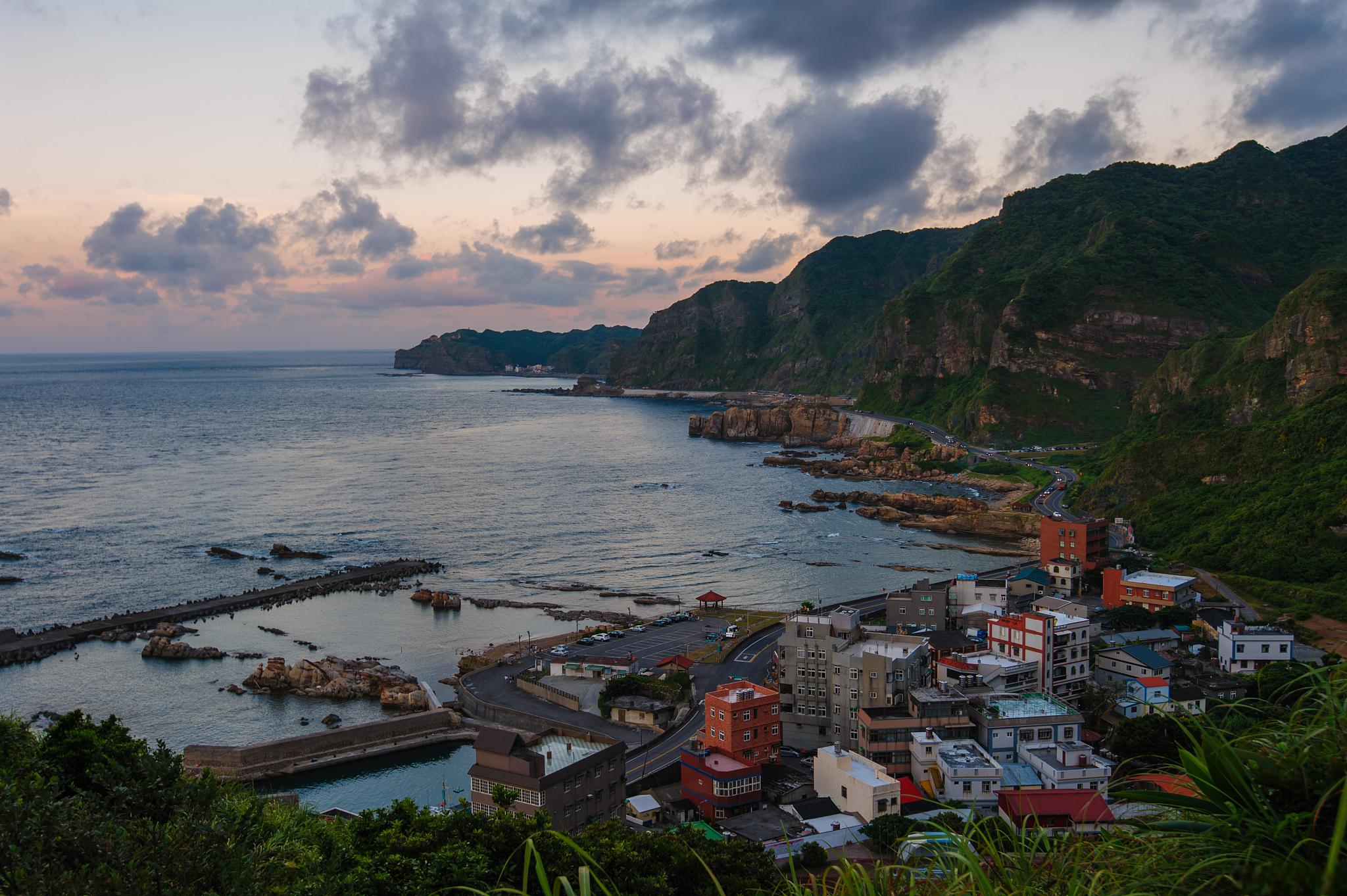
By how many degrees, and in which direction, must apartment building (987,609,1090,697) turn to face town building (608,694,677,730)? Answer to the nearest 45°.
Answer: approximately 135° to its right

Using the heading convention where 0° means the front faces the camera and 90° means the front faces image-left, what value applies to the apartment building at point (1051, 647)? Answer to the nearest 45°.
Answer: approximately 315°

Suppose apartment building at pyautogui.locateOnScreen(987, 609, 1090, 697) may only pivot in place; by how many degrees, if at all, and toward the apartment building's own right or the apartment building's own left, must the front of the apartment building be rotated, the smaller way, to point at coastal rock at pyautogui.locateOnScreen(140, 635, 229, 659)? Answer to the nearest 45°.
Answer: approximately 135° to the apartment building's own right

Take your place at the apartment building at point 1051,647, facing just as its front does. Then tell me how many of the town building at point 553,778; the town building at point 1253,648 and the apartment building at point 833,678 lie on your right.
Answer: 2

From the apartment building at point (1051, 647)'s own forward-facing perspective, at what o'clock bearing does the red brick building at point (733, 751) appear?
The red brick building is roughly at 3 o'clock from the apartment building.

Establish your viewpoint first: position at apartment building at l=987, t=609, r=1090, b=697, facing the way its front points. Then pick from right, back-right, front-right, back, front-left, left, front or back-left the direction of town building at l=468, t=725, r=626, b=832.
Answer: right

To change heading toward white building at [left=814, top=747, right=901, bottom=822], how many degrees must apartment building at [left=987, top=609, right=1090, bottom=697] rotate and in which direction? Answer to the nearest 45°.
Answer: approximately 45° to its right

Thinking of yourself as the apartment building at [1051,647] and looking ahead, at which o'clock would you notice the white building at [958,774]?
The white building is roughly at 2 o'clock from the apartment building.

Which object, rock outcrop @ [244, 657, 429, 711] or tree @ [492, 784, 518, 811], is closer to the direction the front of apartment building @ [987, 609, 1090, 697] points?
the tree

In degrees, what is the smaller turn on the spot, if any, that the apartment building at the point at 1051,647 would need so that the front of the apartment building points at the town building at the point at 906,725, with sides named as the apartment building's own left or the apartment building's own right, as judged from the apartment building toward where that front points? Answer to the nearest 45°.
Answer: approximately 90° to the apartment building's own right
